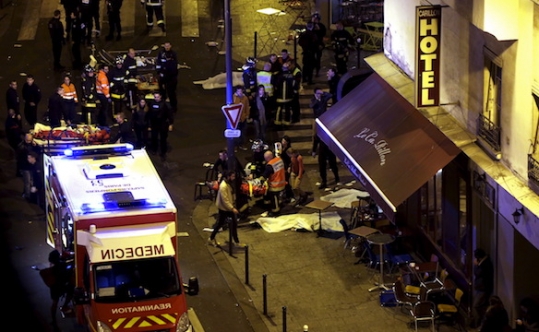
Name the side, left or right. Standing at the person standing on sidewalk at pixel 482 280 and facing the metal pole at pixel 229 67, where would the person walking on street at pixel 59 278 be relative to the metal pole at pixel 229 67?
left

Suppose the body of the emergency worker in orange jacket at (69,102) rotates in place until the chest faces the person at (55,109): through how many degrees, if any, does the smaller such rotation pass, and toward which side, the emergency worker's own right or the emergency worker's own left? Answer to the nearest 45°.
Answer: approximately 45° to the emergency worker's own right

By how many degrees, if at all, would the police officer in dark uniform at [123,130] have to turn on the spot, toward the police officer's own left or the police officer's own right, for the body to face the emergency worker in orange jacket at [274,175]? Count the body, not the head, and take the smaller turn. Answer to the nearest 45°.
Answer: approximately 135° to the police officer's own left

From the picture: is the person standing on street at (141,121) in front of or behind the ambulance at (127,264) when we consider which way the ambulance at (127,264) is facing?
behind
